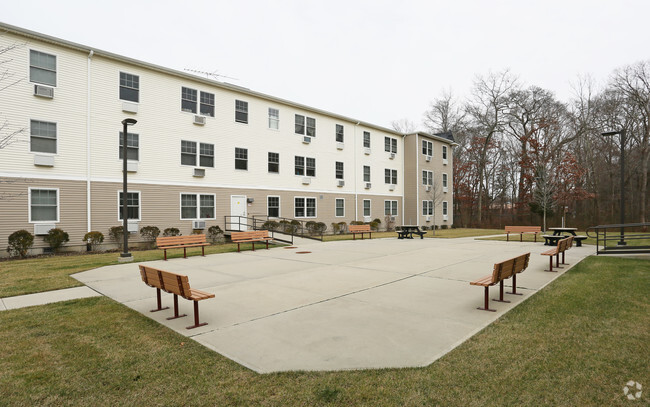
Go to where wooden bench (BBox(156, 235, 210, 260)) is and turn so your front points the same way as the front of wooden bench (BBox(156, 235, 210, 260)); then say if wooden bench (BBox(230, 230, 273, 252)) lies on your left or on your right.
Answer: on your left

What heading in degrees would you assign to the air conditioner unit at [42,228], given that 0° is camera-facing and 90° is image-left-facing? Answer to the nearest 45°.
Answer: approximately 0°

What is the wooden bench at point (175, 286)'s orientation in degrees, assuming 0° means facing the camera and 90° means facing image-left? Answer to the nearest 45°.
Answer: approximately 225°

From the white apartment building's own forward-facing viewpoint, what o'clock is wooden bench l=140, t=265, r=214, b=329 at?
The wooden bench is roughly at 1 o'clock from the white apartment building.

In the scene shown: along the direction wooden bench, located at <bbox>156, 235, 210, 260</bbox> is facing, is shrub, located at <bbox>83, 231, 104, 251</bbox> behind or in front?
behind

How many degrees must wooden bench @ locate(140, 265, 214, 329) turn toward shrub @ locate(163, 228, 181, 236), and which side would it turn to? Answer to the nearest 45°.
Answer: approximately 45° to its left

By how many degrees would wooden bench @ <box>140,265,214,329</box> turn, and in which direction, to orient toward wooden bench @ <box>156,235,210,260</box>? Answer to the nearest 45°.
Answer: approximately 45° to its left

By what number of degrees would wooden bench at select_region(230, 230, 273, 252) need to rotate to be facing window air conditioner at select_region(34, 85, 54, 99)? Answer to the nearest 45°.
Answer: approximately 135° to its right

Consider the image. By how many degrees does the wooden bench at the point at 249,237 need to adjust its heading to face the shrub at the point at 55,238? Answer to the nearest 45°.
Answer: approximately 135° to its right
